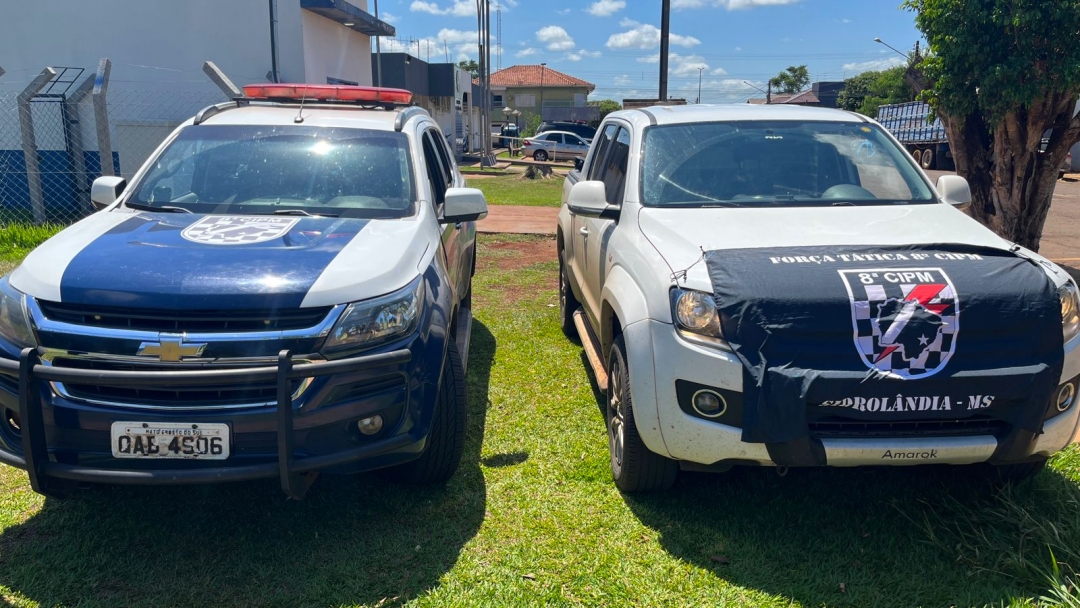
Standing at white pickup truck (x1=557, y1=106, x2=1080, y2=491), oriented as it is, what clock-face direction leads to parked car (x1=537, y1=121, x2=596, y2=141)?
The parked car is roughly at 7 o'clock from the white pickup truck.

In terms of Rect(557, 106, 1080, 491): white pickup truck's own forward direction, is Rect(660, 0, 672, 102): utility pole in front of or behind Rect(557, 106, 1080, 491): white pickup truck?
behind

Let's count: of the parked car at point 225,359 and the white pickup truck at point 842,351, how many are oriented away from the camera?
0

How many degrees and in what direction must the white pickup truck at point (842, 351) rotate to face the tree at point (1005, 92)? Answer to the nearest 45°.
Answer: approximately 135° to its left

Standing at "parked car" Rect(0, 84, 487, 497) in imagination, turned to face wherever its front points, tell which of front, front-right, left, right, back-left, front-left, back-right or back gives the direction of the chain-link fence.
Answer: back-right

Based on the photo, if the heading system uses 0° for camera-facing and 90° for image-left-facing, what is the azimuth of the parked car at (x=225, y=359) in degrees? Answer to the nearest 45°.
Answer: approximately 45°

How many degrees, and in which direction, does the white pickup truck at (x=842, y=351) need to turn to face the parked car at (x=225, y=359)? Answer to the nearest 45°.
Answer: approximately 135° to its right

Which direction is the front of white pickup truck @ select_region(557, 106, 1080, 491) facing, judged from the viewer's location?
facing the viewer and to the right of the viewer

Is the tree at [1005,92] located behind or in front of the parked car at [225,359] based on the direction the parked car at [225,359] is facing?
behind

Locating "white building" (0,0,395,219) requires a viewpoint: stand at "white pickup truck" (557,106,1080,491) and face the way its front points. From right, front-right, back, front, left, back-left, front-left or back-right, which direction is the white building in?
back

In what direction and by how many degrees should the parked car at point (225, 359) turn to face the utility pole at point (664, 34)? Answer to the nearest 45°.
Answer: approximately 180°
